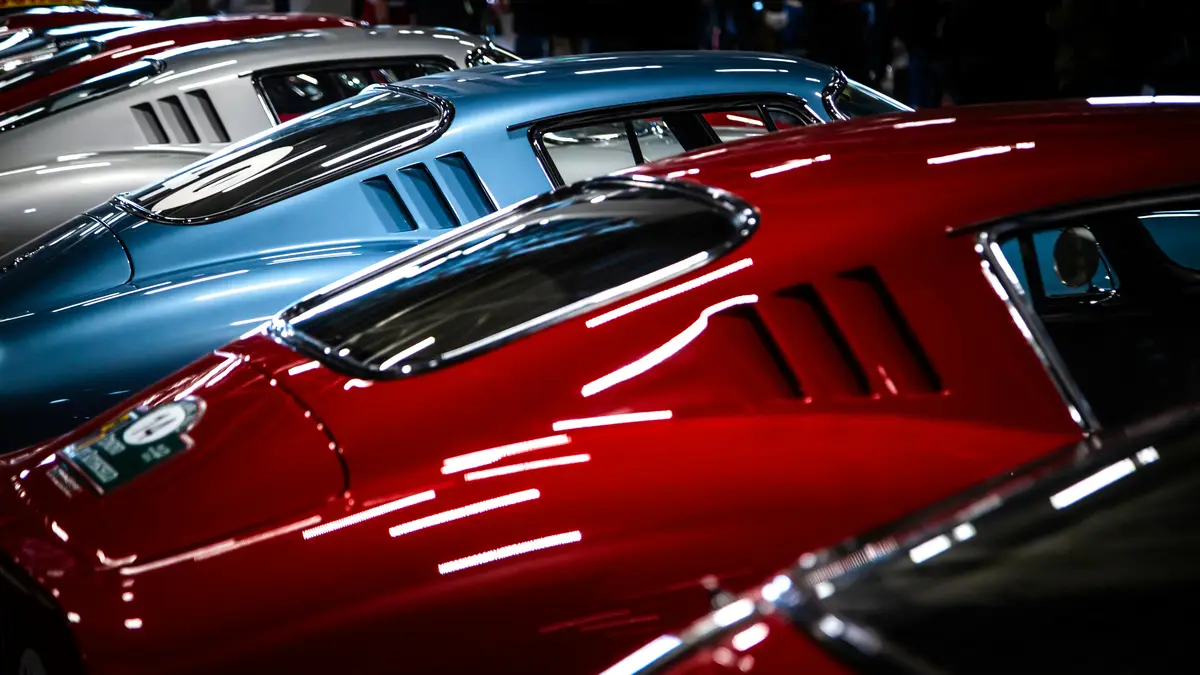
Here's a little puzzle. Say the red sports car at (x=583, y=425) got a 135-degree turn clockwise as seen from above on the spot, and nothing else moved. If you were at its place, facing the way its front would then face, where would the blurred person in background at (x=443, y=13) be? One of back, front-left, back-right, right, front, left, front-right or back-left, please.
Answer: back

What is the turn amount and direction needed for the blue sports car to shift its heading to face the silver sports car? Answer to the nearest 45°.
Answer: approximately 45° to its left

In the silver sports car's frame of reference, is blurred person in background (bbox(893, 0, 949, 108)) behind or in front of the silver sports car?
in front

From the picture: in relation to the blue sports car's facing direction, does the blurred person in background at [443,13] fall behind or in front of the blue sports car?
in front

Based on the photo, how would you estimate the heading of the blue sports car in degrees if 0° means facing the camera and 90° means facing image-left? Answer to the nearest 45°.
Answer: approximately 225°

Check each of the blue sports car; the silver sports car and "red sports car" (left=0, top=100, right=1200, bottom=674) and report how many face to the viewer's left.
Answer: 0

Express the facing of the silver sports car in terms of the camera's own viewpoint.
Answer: facing away from the viewer and to the right of the viewer

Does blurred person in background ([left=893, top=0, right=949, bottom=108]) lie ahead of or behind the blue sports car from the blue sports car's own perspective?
ahead

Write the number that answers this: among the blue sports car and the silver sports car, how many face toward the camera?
0

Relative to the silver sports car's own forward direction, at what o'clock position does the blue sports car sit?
The blue sports car is roughly at 4 o'clock from the silver sports car.

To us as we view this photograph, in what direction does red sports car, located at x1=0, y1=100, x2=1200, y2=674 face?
facing away from the viewer and to the right of the viewer

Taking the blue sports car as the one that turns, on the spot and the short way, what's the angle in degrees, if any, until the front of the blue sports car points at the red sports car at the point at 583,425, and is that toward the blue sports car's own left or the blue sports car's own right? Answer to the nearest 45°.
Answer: approximately 135° to the blue sports car's own right

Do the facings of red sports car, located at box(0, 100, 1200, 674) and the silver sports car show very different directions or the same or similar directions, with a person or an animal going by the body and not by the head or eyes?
same or similar directions

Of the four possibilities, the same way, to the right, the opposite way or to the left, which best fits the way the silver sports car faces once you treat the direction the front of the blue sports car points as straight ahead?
the same way

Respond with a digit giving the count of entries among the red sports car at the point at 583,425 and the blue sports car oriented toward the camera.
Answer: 0

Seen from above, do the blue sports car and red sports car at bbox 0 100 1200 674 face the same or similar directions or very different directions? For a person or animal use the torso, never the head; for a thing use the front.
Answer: same or similar directions
